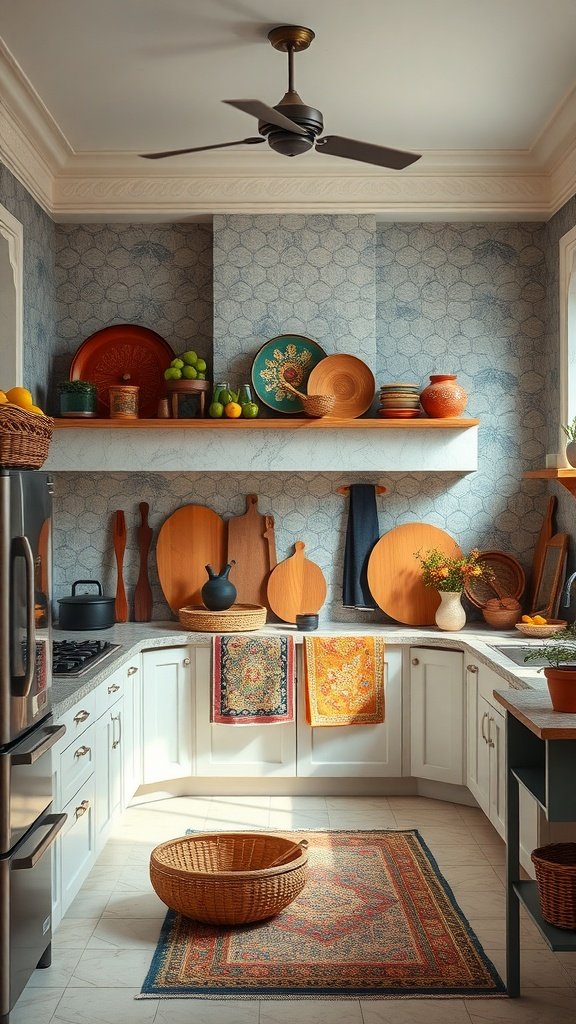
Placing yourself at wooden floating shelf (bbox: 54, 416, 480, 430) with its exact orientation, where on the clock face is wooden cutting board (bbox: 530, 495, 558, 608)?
The wooden cutting board is roughly at 9 o'clock from the wooden floating shelf.

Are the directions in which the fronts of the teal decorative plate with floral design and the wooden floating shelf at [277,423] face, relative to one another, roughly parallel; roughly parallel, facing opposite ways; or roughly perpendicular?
roughly parallel

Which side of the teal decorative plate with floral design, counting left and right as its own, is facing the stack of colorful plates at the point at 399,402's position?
left

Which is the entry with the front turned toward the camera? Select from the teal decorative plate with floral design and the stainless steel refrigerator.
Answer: the teal decorative plate with floral design

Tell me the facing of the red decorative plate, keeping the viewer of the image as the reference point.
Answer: facing the viewer

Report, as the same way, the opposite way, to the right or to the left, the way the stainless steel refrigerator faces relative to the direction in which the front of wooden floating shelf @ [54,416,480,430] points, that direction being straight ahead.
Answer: to the left

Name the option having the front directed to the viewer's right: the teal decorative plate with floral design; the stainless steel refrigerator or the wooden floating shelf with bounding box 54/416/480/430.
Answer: the stainless steel refrigerator

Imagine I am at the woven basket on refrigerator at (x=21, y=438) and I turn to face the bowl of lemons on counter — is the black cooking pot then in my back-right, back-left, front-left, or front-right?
front-left

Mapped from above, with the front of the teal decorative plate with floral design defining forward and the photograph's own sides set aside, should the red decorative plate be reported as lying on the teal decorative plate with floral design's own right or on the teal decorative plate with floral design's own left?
on the teal decorative plate with floral design's own right

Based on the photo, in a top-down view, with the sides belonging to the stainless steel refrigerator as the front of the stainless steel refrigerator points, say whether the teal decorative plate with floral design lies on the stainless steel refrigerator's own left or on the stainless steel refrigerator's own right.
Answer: on the stainless steel refrigerator's own left

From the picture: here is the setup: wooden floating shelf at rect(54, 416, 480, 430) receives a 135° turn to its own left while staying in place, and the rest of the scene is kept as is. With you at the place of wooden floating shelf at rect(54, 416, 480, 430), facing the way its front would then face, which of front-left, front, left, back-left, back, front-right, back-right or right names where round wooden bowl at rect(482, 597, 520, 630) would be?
front-right

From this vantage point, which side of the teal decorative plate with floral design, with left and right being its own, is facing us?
front
